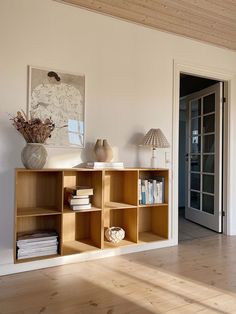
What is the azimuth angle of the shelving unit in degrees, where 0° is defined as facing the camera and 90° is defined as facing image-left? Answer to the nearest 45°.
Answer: approximately 315°

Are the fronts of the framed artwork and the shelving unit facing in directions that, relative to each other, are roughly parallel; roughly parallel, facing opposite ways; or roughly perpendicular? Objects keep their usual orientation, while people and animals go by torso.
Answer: roughly parallel

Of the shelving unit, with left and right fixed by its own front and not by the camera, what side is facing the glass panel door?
left

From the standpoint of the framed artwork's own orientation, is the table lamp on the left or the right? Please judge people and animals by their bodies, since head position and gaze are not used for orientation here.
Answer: on its left

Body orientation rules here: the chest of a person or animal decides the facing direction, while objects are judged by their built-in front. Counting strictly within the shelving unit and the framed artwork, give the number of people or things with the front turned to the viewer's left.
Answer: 0
